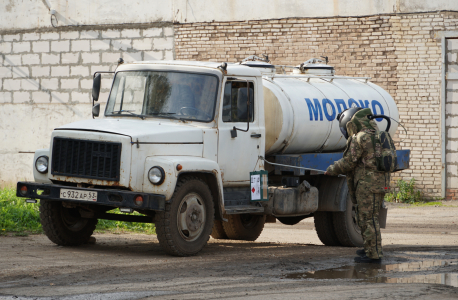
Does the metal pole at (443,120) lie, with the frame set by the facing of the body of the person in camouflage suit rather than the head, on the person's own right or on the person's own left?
on the person's own right

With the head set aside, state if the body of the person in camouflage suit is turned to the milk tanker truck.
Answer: yes

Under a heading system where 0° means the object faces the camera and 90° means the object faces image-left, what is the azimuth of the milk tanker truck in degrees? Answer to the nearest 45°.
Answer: approximately 45°

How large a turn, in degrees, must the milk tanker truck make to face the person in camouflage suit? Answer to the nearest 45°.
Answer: approximately 135° to its left

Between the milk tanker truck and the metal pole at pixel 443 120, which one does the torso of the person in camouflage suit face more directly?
the milk tanker truck

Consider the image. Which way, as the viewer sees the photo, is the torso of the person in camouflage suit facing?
to the viewer's left

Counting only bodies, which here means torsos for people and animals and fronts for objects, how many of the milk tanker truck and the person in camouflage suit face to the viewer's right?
0
